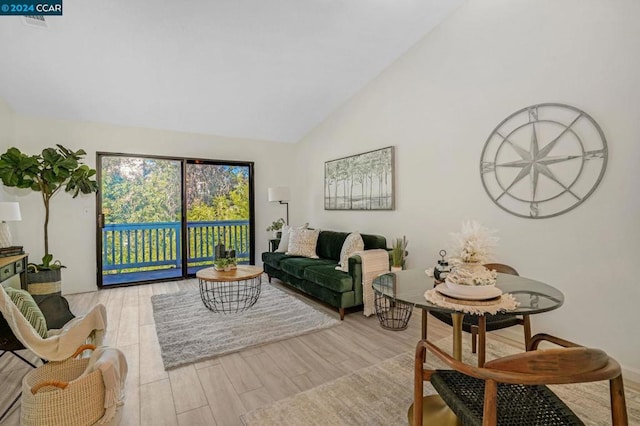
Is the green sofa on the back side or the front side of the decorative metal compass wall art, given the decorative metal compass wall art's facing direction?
on the front side

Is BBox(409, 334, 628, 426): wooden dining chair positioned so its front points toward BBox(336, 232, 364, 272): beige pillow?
yes

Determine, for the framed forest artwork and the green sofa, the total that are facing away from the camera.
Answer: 0

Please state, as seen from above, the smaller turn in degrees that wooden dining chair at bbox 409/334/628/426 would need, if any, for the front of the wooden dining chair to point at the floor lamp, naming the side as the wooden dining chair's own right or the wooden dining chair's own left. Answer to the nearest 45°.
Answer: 0° — it already faces it

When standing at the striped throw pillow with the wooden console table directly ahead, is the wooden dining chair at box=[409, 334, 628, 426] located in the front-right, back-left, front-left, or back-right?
back-right

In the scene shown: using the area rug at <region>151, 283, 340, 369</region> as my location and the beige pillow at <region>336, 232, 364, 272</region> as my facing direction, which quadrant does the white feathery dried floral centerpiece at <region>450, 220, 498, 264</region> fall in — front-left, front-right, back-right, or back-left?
front-right

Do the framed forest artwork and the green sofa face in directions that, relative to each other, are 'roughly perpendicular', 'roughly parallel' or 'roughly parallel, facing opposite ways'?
roughly parallel

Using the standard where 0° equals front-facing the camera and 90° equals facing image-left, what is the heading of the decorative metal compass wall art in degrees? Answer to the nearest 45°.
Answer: approximately 45°

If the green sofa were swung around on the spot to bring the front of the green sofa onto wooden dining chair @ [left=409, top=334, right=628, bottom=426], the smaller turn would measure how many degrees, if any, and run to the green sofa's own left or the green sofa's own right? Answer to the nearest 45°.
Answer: approximately 45° to the green sofa's own left

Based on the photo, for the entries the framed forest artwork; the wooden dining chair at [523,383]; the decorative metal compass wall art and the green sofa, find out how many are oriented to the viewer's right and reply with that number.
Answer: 0

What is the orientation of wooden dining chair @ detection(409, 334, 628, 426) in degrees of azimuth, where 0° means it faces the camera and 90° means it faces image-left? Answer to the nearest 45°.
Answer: approximately 135°

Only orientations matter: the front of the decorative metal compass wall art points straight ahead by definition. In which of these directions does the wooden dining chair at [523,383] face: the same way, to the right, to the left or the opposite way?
to the right

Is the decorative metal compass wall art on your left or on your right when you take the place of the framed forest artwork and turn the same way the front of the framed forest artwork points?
on your left

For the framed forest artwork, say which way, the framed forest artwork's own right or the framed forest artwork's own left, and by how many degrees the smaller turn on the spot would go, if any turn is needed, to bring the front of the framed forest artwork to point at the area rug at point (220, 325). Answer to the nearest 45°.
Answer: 0° — it already faces it

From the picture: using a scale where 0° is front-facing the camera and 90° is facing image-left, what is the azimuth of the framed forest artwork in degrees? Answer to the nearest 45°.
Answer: approximately 45°

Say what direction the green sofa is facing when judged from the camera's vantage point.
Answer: facing the viewer and to the left of the viewer

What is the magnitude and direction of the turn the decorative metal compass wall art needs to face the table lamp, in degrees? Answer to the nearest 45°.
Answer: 0° — it already faces it
